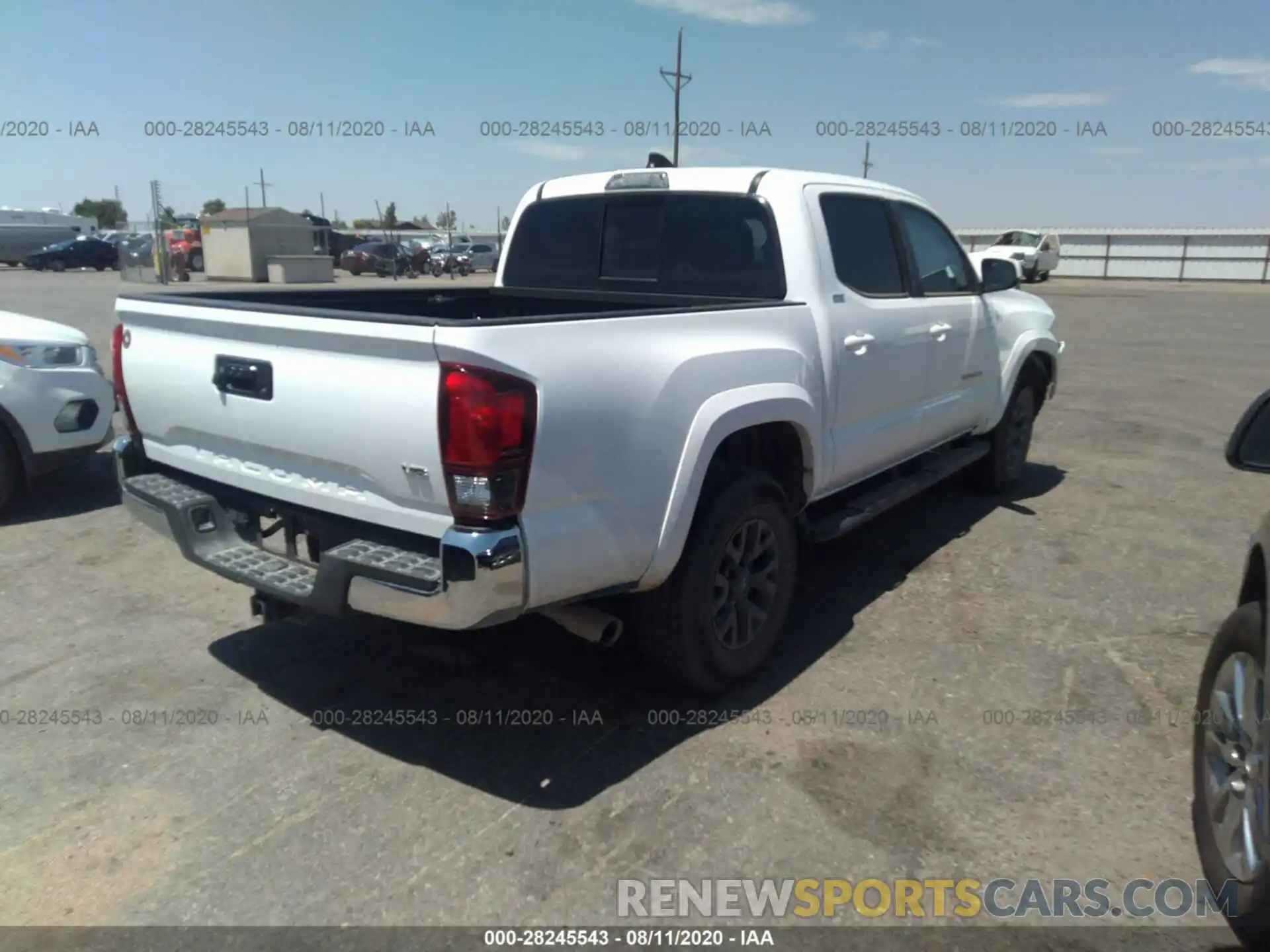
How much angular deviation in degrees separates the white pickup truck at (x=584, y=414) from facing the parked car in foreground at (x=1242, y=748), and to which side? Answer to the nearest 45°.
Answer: approximately 90° to its right

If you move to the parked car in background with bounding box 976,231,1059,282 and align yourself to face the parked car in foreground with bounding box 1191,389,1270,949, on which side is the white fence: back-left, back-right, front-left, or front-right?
back-left

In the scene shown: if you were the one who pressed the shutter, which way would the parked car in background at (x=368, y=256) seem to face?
facing the viewer and to the left of the viewer

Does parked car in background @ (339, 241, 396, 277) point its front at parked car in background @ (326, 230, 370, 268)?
no

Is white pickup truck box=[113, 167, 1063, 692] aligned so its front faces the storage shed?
no

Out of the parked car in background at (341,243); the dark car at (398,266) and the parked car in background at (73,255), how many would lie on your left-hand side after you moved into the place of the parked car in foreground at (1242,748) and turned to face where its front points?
0

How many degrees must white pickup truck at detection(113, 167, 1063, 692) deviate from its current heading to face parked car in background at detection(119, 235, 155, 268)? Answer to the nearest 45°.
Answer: approximately 90° to its left

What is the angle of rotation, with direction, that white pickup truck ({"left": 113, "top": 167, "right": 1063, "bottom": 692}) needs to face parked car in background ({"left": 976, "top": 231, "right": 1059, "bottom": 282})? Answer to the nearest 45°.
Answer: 0° — it already faces it

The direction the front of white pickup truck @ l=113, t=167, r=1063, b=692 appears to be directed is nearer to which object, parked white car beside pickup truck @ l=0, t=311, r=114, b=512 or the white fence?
the white fence

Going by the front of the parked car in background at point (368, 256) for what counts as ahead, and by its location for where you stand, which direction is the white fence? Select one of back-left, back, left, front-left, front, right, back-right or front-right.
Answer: back-left

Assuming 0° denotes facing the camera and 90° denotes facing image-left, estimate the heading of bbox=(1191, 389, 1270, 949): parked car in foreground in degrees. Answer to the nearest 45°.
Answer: approximately 45°

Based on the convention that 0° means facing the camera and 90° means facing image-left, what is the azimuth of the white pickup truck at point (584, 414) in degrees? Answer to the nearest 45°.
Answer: approximately 225°

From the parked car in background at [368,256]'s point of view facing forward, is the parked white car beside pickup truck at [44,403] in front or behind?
in front

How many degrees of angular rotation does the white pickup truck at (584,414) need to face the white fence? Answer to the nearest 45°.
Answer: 0° — it already faces it

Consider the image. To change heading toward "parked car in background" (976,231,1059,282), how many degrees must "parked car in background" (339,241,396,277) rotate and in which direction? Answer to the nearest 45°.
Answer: approximately 135° to its left

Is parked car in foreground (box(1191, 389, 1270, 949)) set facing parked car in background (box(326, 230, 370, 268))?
no
